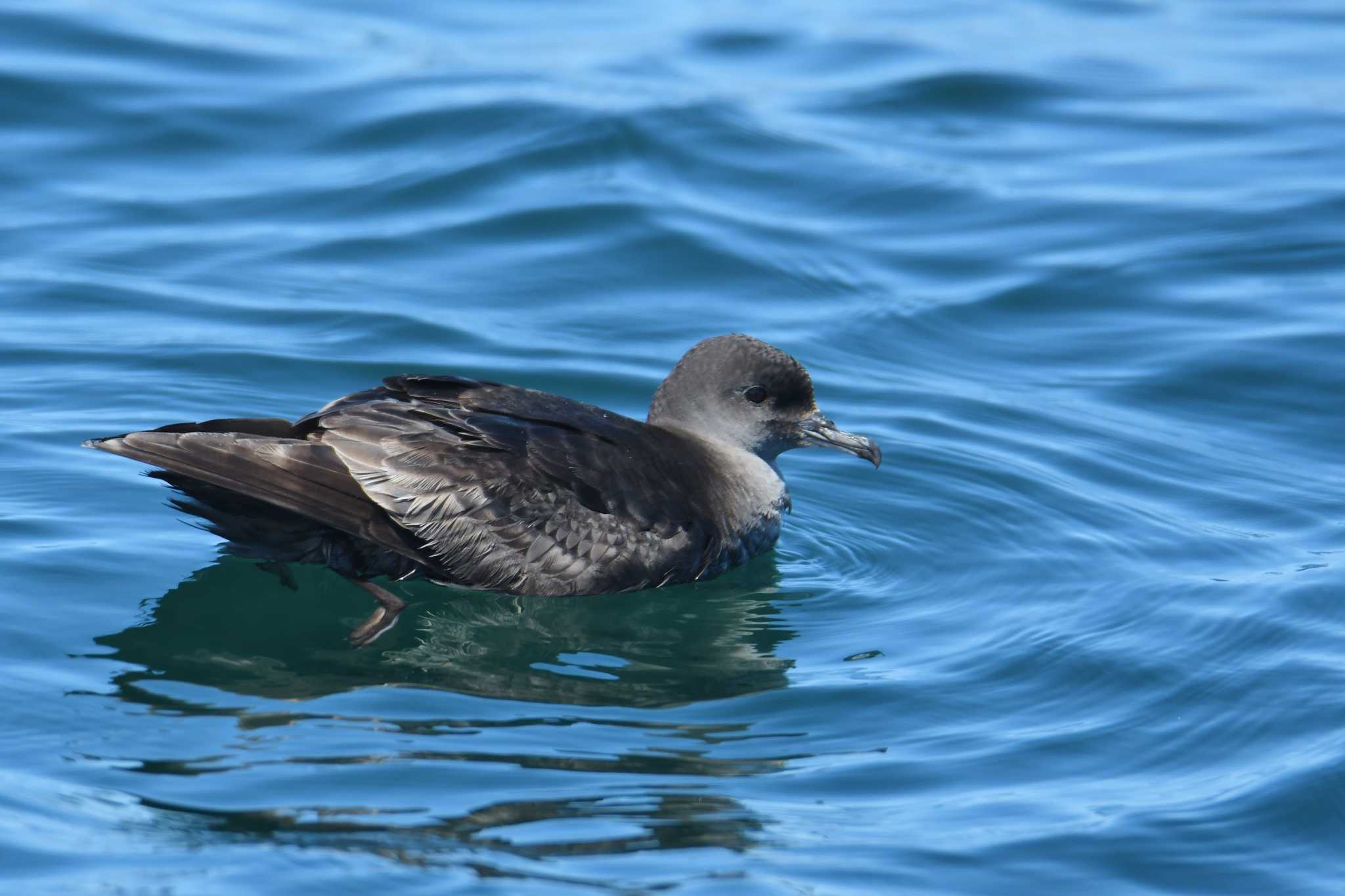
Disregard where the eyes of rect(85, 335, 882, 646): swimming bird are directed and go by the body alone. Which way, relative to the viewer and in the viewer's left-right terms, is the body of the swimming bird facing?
facing to the right of the viewer
